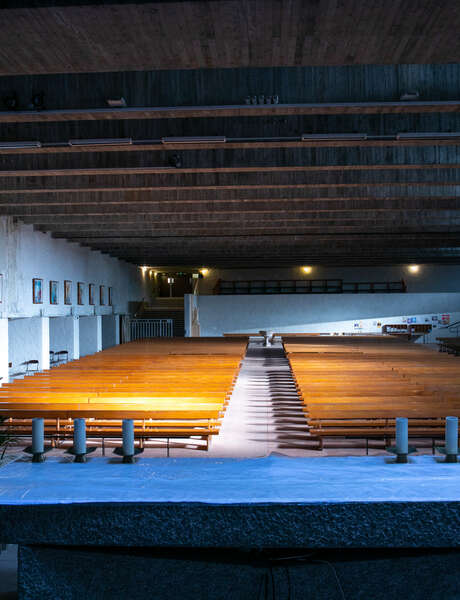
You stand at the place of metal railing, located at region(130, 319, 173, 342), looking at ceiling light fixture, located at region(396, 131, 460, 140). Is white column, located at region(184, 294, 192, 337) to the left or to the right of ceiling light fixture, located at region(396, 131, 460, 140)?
left

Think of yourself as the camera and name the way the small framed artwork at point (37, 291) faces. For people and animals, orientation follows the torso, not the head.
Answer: facing the viewer and to the right of the viewer

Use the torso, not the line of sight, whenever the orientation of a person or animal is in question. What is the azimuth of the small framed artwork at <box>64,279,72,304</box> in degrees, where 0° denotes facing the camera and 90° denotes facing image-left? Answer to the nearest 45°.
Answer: approximately 315°

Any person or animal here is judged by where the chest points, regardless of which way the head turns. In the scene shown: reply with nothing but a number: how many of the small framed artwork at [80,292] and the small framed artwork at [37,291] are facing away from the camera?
0

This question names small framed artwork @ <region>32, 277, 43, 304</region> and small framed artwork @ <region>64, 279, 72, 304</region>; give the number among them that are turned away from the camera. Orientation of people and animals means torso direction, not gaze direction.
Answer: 0

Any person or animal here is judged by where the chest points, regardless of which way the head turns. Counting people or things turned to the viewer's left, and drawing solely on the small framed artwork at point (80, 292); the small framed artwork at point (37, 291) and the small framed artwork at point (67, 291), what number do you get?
0

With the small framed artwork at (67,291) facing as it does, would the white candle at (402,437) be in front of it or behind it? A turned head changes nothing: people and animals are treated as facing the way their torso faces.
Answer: in front

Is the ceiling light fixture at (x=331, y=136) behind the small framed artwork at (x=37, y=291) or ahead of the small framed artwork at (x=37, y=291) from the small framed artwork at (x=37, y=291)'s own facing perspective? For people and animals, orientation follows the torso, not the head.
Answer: ahead

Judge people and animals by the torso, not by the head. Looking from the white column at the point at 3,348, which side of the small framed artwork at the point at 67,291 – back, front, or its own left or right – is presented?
right

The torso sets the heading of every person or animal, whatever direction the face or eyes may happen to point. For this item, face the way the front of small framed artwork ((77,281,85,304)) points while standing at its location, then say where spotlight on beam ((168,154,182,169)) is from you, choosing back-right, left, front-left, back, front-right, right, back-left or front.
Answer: front-right

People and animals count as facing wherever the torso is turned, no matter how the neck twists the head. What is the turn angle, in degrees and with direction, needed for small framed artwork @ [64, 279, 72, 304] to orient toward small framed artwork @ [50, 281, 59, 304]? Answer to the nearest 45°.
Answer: approximately 45° to its right

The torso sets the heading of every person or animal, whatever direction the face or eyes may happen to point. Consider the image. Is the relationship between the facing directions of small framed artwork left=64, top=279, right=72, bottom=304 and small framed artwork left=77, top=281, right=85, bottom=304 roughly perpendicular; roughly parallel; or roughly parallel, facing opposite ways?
roughly parallel

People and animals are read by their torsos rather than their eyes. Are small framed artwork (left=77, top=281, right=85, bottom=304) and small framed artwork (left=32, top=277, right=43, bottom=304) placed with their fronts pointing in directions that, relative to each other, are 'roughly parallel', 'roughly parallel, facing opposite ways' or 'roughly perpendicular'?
roughly parallel

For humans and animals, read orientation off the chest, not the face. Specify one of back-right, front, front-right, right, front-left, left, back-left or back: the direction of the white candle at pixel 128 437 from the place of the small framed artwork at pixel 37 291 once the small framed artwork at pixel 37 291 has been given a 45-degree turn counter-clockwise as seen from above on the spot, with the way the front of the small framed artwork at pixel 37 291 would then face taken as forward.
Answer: right

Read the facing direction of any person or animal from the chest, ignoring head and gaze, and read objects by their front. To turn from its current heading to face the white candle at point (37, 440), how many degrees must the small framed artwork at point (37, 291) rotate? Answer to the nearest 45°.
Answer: approximately 45° to its right

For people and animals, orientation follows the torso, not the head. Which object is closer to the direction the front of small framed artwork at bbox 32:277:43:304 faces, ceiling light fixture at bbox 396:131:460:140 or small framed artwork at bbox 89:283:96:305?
the ceiling light fixture
